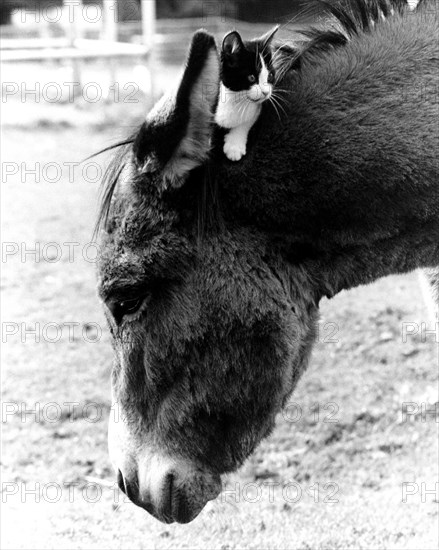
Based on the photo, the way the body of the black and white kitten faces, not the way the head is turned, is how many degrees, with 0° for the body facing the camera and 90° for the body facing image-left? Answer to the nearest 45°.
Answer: approximately 315°

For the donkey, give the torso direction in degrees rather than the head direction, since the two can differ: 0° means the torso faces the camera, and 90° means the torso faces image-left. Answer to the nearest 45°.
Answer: approximately 90°
